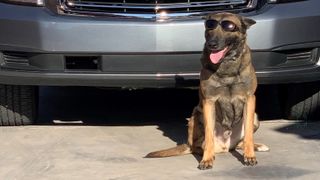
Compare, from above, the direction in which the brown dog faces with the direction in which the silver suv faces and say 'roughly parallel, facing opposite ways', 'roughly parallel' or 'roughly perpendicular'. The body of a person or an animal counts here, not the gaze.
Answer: roughly parallel

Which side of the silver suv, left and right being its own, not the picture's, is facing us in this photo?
front

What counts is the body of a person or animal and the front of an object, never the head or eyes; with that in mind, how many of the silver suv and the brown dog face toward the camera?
2

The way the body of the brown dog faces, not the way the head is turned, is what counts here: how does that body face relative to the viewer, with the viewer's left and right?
facing the viewer
